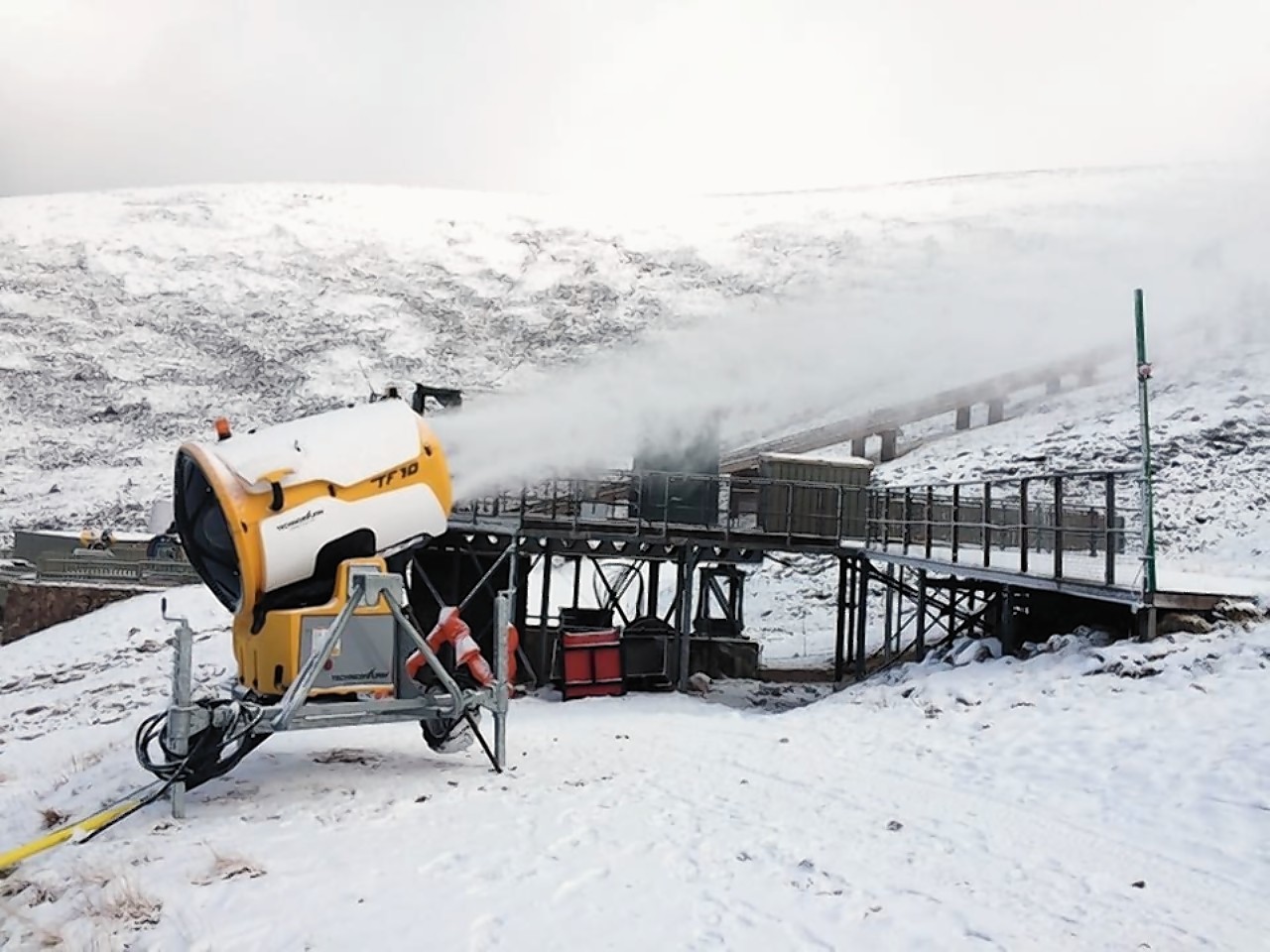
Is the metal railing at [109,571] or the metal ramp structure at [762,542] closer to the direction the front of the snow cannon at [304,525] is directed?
the metal ramp structure

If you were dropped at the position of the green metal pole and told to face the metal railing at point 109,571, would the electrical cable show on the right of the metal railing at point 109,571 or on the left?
left

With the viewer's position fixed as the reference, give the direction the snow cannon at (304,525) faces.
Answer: facing away from the viewer and to the right of the viewer

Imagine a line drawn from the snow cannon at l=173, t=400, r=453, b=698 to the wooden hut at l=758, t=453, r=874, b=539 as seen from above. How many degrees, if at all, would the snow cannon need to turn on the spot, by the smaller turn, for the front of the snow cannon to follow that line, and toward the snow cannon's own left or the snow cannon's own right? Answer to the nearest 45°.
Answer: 0° — it already faces it

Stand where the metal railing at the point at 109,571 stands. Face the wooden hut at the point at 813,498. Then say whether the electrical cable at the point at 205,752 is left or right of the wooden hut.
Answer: right

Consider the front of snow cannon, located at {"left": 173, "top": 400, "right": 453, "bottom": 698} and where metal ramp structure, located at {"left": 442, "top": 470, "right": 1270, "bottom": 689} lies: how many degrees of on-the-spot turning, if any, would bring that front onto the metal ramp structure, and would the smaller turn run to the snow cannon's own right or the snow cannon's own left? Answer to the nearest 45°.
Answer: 0° — it already faces it

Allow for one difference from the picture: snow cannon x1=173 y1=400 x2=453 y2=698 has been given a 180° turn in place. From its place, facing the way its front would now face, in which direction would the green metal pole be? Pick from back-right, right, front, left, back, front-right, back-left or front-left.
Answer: back-left

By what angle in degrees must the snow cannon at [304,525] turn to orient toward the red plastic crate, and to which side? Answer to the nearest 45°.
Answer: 0° — it already faces it
